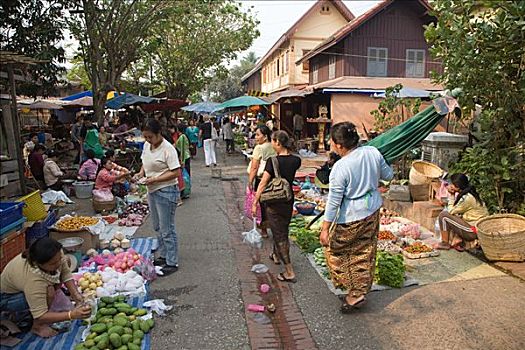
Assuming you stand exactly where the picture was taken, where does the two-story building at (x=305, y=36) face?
facing the viewer and to the left of the viewer

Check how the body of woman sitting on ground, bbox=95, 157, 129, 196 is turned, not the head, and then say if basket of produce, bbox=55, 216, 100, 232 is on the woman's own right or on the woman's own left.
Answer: on the woman's own right

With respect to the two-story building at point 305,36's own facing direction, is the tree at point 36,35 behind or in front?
in front

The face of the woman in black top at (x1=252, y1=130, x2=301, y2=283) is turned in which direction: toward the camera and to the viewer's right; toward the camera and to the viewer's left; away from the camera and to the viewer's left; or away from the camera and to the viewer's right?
away from the camera and to the viewer's left

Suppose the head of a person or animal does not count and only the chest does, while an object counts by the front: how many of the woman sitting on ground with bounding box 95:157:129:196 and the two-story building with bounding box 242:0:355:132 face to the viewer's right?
1

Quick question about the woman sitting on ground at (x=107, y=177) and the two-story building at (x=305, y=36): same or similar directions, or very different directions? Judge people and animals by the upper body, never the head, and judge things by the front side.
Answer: very different directions

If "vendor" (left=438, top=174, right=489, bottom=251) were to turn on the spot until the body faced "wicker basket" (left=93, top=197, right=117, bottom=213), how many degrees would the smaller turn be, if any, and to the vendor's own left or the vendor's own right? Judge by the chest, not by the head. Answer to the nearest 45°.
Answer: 0° — they already face it

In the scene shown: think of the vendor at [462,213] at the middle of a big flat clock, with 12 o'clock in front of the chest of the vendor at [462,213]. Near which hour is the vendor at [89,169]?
the vendor at [89,169] is roughly at 12 o'clock from the vendor at [462,213].

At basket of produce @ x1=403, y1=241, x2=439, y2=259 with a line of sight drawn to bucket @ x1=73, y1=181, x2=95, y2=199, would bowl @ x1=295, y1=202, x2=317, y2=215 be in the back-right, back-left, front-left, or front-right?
front-right

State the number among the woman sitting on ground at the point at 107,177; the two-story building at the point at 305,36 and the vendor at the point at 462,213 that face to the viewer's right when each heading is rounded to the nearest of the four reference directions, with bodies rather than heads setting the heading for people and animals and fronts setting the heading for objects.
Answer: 1

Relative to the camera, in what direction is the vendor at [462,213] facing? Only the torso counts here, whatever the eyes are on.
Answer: to the viewer's left

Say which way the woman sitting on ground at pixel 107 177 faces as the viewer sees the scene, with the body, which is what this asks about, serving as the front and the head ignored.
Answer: to the viewer's right

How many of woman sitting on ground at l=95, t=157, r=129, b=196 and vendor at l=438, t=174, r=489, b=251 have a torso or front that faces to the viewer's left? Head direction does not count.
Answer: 1

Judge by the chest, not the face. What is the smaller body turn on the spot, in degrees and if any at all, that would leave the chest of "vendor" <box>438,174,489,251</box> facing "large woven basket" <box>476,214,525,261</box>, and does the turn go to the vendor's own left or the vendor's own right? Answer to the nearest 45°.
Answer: approximately 135° to the vendor's own left

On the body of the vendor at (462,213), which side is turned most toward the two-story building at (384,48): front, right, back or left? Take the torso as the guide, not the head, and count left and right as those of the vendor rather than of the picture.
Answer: right

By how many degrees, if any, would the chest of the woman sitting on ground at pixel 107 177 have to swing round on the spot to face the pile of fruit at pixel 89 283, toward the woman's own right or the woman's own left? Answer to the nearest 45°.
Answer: approximately 90° to the woman's own right

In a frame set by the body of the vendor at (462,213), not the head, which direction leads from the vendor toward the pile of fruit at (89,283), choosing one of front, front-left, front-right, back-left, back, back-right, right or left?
front-left

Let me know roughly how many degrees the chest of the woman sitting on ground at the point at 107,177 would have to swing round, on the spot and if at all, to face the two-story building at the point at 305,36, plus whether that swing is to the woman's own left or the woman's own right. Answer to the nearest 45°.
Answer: approximately 45° to the woman's own left

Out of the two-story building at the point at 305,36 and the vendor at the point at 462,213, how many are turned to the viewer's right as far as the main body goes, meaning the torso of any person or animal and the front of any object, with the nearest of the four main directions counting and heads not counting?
0
